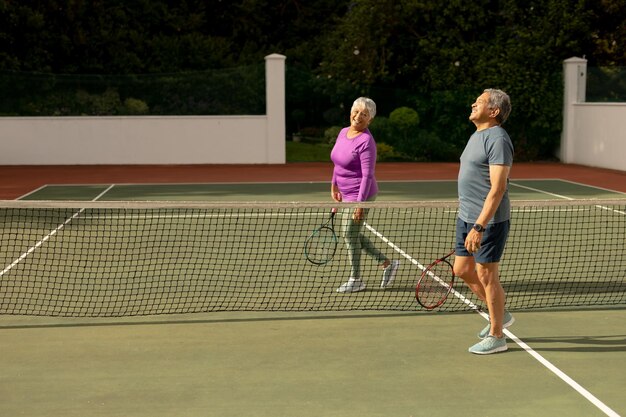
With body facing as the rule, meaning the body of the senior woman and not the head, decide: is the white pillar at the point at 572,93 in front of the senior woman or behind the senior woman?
behind

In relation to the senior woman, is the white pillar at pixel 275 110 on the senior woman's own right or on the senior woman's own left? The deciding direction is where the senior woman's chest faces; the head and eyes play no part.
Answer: on the senior woman's own right

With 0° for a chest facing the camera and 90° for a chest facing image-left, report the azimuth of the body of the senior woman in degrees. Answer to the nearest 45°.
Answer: approximately 45°
